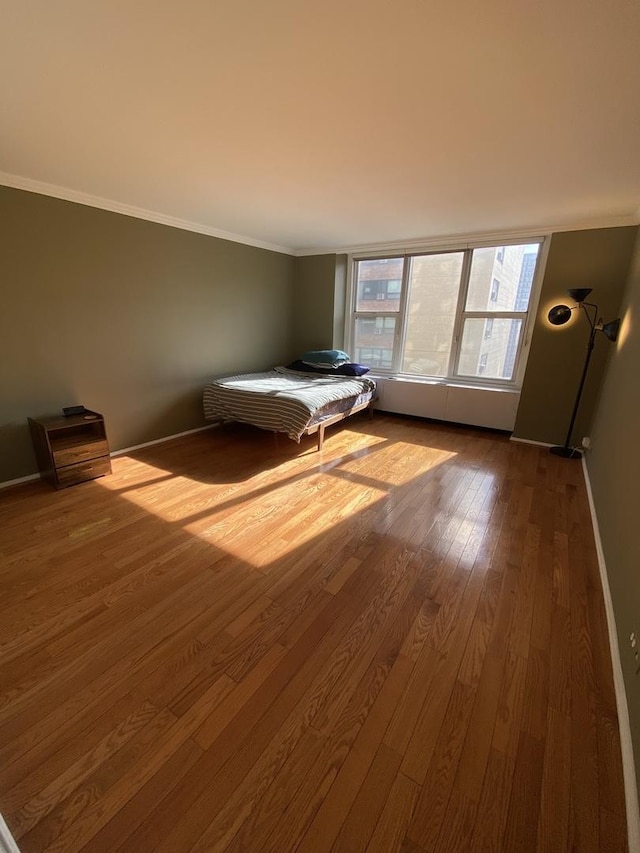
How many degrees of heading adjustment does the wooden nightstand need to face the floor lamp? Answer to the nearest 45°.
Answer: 0° — it already faces it

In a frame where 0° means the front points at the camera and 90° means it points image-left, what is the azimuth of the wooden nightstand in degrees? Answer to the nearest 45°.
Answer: approximately 315°

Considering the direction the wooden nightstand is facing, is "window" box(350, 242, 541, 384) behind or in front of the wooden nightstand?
in front

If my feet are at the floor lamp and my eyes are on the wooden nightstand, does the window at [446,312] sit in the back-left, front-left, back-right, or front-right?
front-right

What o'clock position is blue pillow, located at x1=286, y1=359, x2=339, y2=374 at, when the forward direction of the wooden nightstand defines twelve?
The blue pillow is roughly at 10 o'clock from the wooden nightstand.

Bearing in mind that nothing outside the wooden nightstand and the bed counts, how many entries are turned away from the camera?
0

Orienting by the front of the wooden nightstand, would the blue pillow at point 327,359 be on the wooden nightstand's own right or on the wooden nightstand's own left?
on the wooden nightstand's own left

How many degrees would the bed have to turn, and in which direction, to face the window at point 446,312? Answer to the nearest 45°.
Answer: approximately 180°

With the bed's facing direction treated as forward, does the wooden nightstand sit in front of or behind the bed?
in front
